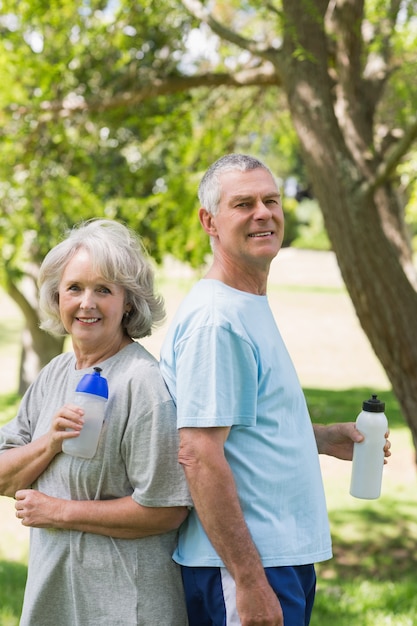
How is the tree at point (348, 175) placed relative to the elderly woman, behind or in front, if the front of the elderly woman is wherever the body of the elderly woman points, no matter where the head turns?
behind

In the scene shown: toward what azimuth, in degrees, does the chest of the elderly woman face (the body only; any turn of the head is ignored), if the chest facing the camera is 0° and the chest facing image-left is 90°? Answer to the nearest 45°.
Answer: approximately 45°

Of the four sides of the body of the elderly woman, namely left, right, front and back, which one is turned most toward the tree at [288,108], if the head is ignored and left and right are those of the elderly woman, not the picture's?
back
